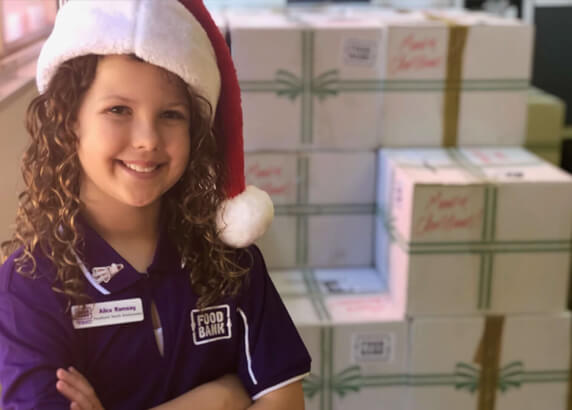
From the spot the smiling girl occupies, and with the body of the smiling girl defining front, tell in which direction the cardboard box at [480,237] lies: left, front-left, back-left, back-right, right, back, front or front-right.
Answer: back-left

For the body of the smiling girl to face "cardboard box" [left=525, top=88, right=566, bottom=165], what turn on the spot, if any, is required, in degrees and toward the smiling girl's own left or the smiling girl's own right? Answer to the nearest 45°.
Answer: approximately 135° to the smiling girl's own left

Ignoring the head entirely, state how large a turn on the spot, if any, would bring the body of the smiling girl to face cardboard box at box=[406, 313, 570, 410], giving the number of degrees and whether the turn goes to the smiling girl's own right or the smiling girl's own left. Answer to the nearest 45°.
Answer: approximately 135° to the smiling girl's own left

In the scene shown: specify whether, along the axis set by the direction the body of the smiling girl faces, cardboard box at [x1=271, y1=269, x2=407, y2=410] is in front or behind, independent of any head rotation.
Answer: behind

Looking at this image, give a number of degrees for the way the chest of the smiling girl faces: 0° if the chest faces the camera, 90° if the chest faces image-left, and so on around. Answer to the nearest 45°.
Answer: approximately 0°

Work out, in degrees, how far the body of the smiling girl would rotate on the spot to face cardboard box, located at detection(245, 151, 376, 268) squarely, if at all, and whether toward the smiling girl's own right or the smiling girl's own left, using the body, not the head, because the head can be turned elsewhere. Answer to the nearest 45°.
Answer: approximately 180°

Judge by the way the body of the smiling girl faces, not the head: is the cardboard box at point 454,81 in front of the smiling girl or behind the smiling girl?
behind

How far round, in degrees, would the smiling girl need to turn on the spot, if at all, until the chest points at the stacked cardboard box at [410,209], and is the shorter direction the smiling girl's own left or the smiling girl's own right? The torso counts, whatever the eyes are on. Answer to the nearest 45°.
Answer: approximately 135° to the smiling girl's own left

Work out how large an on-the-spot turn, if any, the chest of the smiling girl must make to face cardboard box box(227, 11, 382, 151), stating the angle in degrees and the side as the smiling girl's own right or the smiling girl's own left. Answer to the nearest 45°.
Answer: approximately 180°
